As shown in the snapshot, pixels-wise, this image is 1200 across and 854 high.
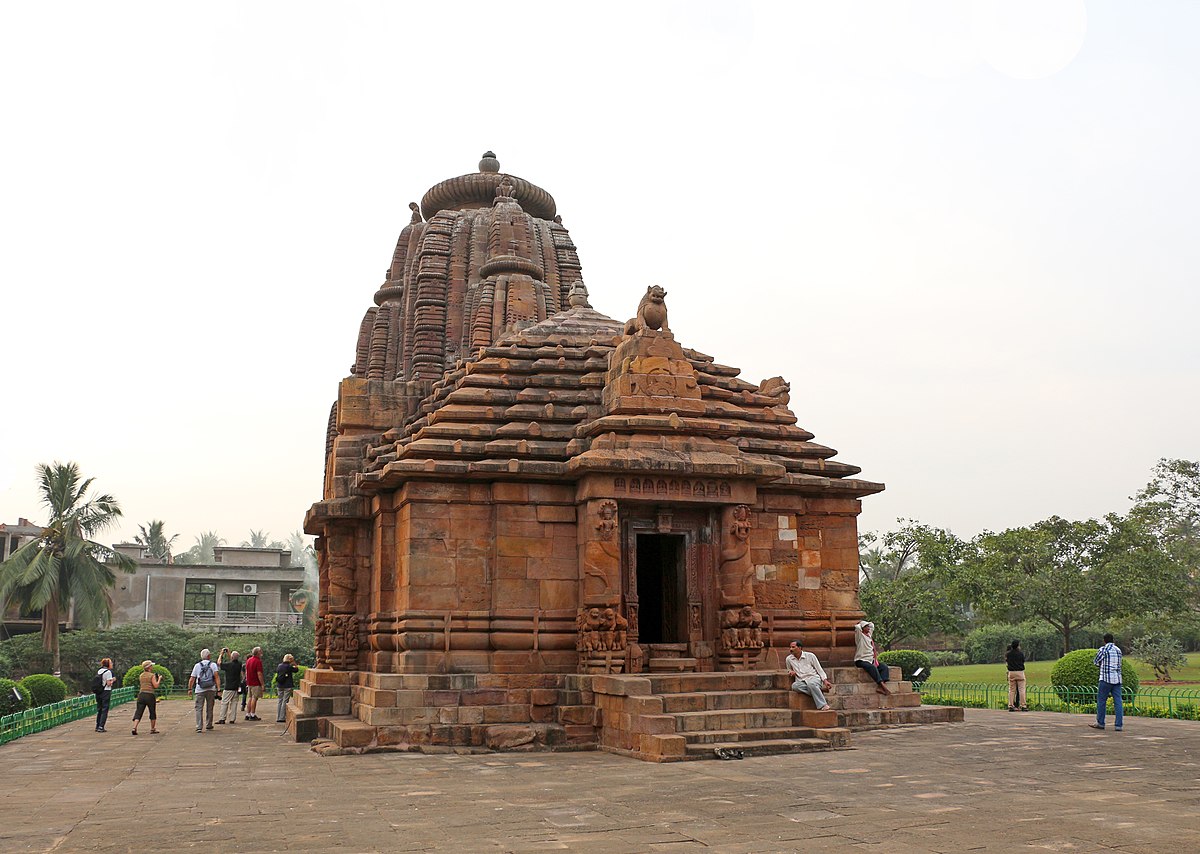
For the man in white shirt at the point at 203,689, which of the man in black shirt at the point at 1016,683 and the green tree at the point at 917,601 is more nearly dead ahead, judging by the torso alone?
the green tree

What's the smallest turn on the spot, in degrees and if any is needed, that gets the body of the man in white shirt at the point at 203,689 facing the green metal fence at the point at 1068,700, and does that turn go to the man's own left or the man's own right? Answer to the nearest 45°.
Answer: approximately 90° to the man's own right

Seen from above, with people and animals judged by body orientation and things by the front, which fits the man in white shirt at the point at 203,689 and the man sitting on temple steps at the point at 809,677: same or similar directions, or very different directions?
very different directions

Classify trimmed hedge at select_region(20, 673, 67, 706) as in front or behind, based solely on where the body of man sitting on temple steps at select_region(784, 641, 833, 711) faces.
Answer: behind

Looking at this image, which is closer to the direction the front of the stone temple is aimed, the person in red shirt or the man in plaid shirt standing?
the man in plaid shirt standing

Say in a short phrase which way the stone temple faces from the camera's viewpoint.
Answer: facing the viewer and to the right of the viewer

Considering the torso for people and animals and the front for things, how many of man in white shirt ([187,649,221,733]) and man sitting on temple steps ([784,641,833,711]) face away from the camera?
1

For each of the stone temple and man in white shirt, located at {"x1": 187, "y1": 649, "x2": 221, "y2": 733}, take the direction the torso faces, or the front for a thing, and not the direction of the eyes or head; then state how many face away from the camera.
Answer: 1

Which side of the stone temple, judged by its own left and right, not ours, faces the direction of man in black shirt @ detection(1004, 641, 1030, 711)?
left

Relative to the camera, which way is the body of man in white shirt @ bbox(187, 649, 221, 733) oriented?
away from the camera
